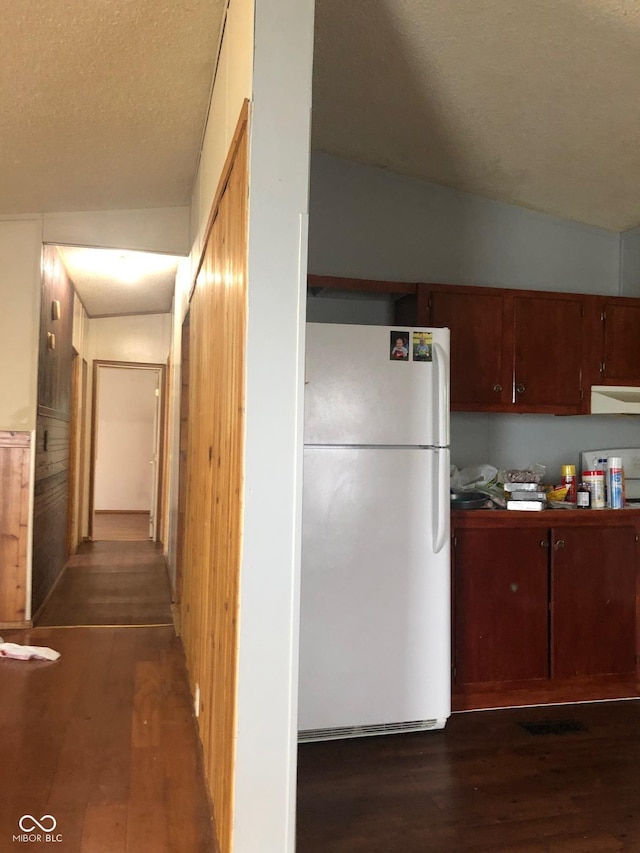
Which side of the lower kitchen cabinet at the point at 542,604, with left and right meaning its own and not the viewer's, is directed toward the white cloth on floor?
right

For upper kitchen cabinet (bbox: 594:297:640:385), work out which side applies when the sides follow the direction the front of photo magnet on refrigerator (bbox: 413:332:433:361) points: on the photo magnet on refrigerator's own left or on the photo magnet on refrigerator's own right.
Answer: on the photo magnet on refrigerator's own left

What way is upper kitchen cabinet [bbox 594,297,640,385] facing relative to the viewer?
toward the camera

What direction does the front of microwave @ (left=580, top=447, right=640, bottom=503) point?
toward the camera

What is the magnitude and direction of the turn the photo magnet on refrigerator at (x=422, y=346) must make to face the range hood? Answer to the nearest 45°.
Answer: approximately 135° to its left
